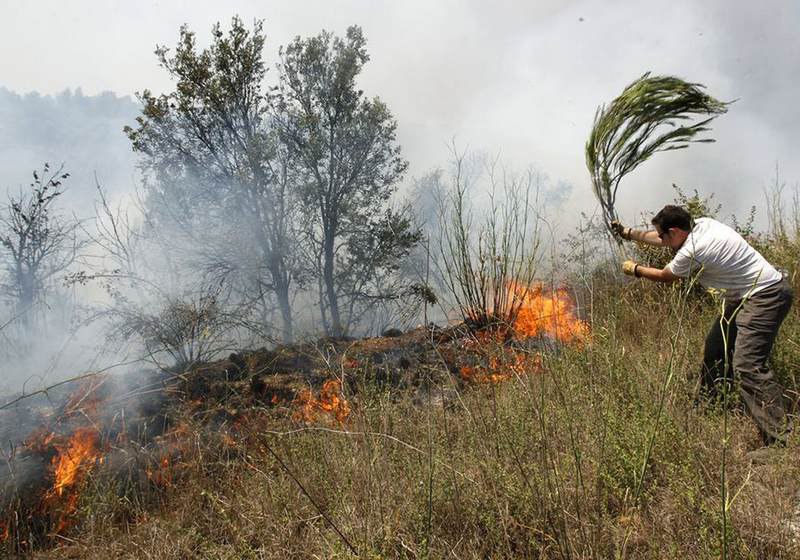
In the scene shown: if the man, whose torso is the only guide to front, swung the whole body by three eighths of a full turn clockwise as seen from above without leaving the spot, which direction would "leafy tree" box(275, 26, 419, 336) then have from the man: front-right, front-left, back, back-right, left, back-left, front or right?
left

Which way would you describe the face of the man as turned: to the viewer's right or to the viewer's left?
to the viewer's left

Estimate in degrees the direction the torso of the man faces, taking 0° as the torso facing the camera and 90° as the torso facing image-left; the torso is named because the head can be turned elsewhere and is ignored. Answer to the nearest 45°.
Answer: approximately 90°
